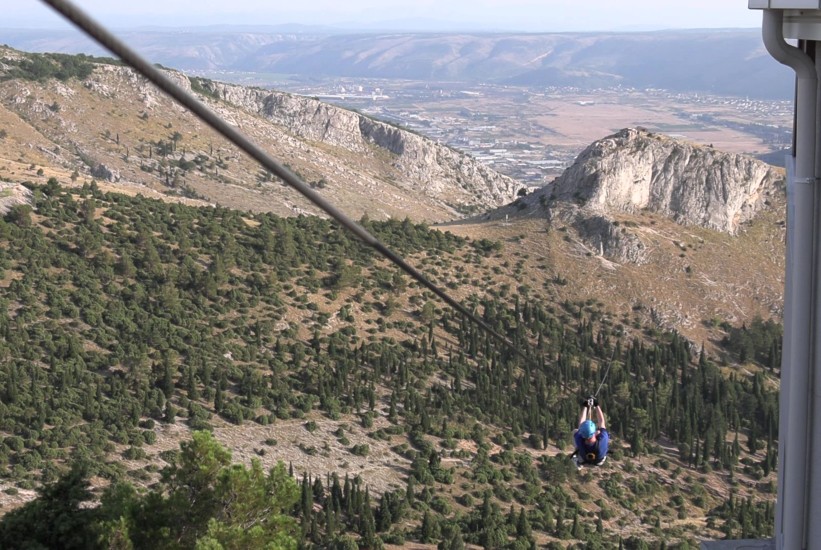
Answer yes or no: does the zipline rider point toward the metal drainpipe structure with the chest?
no

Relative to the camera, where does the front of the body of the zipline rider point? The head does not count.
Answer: away from the camera
